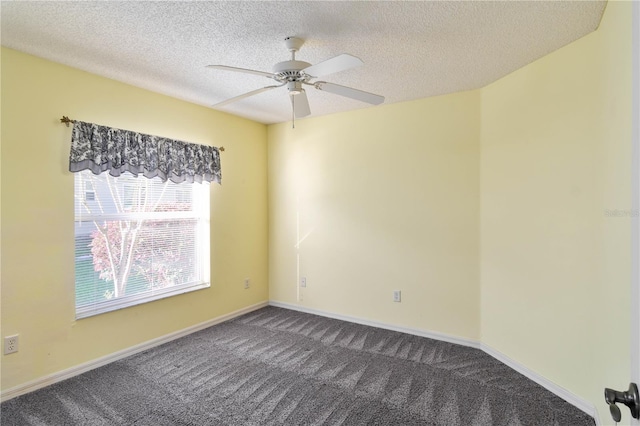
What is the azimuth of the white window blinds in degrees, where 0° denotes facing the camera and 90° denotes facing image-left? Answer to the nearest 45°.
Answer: approximately 315°

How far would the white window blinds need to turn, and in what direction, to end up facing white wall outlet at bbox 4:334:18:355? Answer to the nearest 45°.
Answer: approximately 90° to its right

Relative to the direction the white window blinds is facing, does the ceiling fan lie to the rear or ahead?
ahead

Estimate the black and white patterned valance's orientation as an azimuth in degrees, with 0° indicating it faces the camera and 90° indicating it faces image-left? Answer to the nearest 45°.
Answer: approximately 315°
